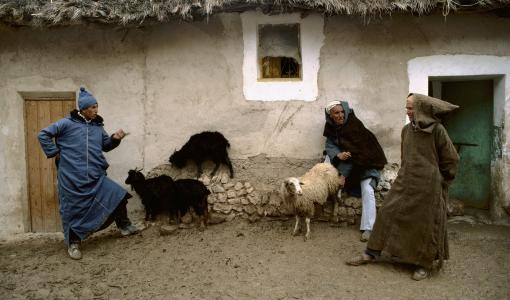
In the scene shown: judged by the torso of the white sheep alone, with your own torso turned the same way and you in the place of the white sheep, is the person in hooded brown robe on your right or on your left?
on your left

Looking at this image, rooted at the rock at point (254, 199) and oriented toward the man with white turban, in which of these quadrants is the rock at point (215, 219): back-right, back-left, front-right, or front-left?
back-right

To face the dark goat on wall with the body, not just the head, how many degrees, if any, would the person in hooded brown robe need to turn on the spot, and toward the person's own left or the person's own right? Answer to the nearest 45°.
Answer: approximately 45° to the person's own right

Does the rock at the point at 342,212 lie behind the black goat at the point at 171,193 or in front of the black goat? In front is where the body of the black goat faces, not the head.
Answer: behind

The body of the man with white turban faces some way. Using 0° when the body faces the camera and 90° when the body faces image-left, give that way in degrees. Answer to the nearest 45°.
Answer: approximately 45°

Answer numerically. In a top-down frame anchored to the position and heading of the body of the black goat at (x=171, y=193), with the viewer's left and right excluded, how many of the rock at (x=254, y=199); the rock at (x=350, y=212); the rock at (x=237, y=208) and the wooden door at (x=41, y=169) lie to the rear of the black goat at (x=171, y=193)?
3

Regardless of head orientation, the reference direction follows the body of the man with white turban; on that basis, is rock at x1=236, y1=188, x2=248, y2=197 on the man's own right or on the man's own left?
on the man's own right

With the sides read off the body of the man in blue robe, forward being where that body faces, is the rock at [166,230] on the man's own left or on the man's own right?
on the man's own left

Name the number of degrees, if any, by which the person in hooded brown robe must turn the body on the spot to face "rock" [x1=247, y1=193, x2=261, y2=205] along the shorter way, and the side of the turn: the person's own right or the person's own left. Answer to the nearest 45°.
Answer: approximately 90° to the person's own right

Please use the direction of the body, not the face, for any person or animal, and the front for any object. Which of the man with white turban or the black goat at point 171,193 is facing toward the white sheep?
the man with white turban

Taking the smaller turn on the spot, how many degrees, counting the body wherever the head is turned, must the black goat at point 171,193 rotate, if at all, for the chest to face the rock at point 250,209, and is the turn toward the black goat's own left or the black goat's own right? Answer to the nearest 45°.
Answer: approximately 180°

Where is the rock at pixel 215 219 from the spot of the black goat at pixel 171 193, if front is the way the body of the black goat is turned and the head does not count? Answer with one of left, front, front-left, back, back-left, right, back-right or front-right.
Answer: back

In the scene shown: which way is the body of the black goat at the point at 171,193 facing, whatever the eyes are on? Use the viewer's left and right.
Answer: facing to the left of the viewer
